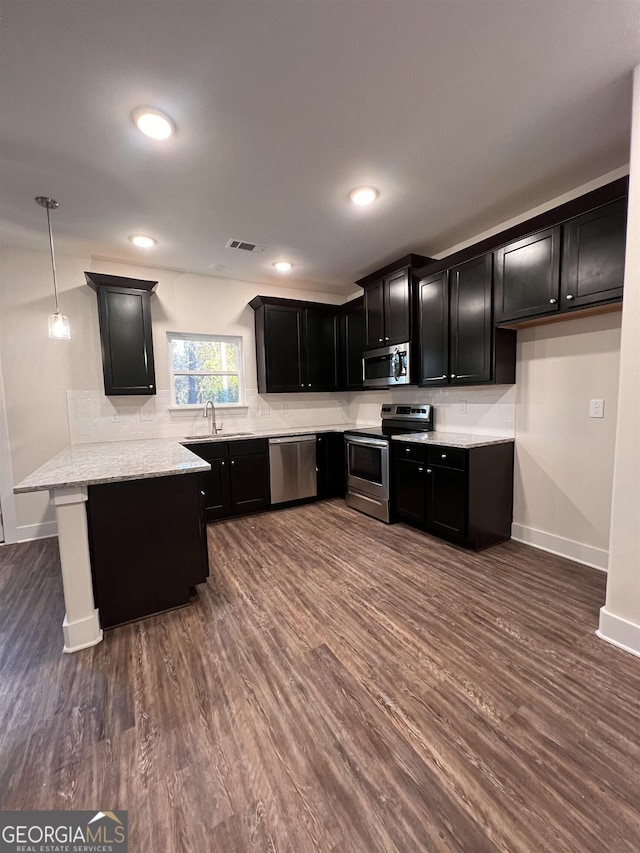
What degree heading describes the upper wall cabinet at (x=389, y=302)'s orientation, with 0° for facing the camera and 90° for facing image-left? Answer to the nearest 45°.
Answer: approximately 45°

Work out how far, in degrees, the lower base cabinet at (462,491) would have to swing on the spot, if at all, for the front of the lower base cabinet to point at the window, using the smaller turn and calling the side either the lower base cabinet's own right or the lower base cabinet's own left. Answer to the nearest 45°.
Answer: approximately 45° to the lower base cabinet's own right

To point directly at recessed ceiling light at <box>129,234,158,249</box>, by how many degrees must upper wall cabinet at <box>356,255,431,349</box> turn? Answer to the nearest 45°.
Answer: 0° — it already faces it

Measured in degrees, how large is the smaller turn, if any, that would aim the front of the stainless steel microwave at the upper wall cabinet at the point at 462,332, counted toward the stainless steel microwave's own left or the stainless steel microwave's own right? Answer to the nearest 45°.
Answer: approximately 90° to the stainless steel microwave's own left

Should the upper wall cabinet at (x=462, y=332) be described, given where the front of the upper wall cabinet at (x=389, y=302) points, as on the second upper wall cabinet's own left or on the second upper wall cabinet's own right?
on the second upper wall cabinet's own left

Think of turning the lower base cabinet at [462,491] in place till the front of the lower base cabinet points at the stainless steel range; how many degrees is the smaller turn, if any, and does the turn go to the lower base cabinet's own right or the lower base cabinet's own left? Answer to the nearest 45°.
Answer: approximately 90° to the lower base cabinet's own right
